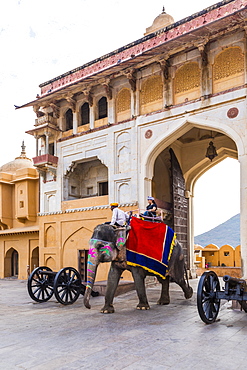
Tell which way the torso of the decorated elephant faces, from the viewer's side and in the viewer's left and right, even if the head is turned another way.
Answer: facing the viewer and to the left of the viewer

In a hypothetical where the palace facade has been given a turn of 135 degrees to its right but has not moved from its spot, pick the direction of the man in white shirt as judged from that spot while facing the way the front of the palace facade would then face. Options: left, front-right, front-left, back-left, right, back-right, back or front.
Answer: back

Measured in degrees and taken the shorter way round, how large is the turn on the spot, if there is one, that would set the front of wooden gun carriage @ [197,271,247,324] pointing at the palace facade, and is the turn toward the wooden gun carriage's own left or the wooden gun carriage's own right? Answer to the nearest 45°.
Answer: approximately 135° to the wooden gun carriage's own right

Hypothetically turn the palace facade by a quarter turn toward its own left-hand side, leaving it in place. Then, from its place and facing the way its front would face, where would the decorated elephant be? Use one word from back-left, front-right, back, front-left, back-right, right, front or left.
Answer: front-right

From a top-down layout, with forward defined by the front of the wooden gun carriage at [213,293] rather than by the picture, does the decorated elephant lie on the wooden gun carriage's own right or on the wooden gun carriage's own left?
on the wooden gun carriage's own right

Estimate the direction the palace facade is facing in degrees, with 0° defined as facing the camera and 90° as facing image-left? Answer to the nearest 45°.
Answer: approximately 45°

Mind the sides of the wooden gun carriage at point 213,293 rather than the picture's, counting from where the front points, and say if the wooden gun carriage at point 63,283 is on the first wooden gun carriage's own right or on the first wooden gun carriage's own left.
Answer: on the first wooden gun carriage's own right

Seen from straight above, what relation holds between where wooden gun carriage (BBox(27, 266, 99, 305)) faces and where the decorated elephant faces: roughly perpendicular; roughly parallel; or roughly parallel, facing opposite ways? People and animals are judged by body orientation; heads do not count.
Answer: roughly parallel

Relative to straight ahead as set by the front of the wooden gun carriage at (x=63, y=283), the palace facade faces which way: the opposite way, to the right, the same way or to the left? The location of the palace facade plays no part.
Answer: the same way

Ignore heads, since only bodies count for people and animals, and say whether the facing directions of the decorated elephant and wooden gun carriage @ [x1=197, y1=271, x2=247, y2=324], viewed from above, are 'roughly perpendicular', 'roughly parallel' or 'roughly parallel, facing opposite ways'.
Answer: roughly parallel

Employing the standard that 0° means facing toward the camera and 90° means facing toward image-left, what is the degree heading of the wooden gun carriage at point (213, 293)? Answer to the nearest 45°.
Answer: approximately 45°

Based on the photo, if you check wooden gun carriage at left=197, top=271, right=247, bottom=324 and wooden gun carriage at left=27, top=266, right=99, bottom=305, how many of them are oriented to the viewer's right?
0
